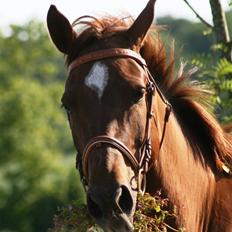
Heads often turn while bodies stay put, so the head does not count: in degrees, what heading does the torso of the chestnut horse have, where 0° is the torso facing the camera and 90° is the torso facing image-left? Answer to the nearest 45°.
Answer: approximately 45°

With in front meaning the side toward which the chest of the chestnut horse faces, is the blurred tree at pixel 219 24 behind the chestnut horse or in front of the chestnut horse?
behind
